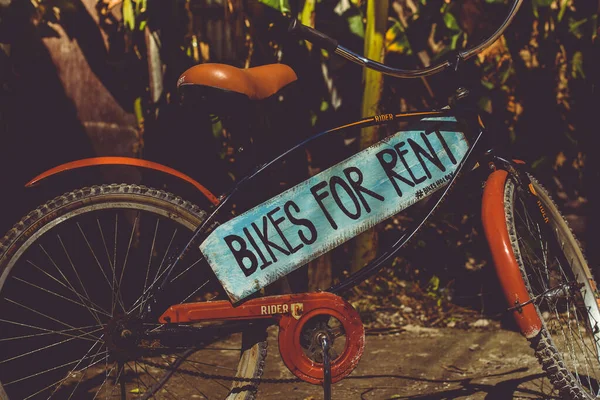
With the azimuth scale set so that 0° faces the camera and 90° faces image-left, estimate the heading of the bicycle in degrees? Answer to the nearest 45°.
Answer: approximately 270°

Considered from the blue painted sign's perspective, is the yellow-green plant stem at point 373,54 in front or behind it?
behind

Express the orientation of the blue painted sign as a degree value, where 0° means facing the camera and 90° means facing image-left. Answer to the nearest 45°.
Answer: approximately 0°

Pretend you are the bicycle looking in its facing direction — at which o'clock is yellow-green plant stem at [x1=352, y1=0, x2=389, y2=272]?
The yellow-green plant stem is roughly at 10 o'clock from the bicycle.
